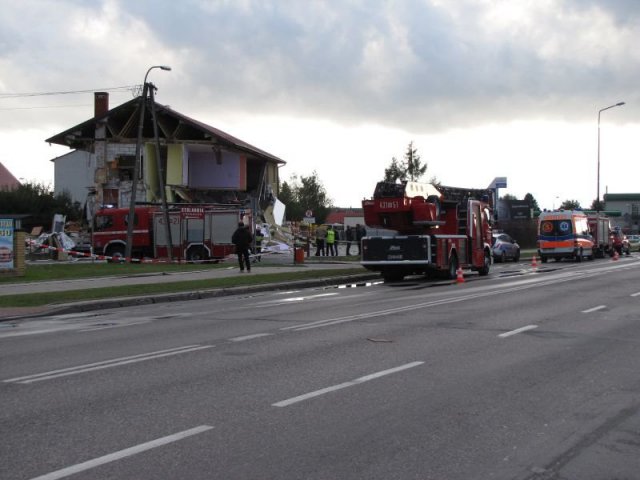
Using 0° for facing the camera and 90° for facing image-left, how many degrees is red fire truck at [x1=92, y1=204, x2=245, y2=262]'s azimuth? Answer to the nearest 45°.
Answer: approximately 90°

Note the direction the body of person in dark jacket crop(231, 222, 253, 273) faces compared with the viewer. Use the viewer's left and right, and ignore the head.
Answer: facing away from the viewer

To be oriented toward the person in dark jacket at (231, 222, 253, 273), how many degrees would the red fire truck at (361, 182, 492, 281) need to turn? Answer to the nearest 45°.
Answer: approximately 135° to its left

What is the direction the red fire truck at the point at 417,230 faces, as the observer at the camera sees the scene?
facing away from the viewer and to the right of the viewer

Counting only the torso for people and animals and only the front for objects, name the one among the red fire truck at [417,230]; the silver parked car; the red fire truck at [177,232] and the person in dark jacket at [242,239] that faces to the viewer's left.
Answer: the red fire truck at [177,232]

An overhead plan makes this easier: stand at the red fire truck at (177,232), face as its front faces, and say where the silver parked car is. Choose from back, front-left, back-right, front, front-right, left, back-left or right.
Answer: back

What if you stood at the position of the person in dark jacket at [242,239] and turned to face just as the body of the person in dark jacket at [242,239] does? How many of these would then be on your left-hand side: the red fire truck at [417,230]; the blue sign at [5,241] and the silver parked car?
1

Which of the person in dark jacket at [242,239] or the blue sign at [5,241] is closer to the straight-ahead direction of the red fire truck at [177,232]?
the blue sign

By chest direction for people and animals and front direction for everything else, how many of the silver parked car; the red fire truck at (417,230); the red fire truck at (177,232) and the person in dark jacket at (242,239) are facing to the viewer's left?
1

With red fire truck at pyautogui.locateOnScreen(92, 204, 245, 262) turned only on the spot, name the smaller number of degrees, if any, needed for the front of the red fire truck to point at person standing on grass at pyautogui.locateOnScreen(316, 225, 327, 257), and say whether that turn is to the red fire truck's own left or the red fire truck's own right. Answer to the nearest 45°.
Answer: approximately 180°

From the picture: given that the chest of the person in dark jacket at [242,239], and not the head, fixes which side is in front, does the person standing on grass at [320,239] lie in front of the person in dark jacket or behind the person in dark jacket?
in front
